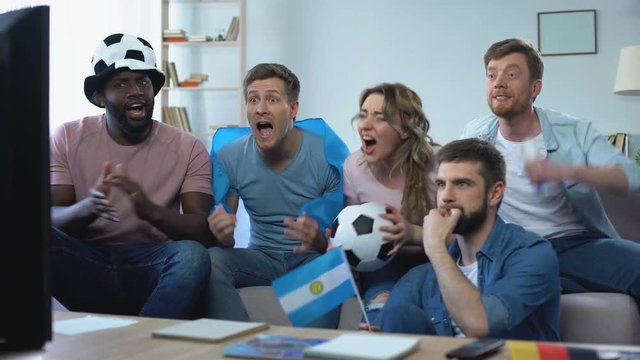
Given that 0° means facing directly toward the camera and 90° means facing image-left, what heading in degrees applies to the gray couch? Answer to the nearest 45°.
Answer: approximately 0°

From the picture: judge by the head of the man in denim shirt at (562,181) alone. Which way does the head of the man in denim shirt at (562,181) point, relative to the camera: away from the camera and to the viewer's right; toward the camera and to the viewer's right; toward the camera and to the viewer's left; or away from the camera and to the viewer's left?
toward the camera and to the viewer's left

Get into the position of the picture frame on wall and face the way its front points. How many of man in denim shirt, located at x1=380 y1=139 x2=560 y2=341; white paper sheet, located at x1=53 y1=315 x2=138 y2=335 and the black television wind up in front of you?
3

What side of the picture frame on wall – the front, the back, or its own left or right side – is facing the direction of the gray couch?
front

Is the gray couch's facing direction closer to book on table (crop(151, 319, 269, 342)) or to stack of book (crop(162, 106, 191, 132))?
the book on table

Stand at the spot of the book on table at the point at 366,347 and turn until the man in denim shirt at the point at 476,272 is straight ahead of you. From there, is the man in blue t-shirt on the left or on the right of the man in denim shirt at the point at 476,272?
left

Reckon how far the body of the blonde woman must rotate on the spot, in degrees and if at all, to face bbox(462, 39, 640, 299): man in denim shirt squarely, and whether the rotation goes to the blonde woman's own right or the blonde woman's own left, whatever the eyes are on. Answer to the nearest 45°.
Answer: approximately 135° to the blonde woman's own left
